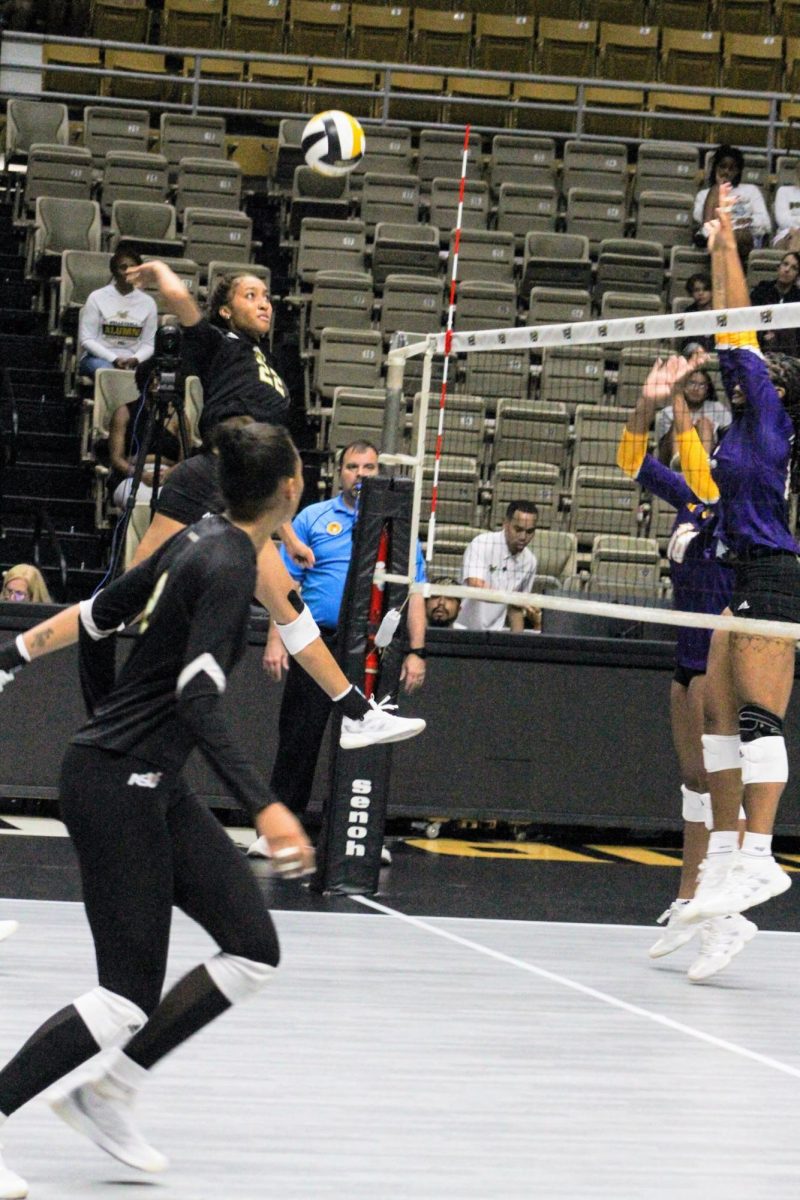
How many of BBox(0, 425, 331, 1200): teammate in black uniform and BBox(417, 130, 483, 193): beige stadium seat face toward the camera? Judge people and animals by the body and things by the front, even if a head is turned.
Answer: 1

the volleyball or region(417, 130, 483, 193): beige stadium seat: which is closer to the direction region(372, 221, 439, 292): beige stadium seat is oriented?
the volleyball

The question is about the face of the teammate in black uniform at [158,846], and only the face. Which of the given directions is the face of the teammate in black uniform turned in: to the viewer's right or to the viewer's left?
to the viewer's right

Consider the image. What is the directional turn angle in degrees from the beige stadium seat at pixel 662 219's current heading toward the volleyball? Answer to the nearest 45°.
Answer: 0° — it already faces it

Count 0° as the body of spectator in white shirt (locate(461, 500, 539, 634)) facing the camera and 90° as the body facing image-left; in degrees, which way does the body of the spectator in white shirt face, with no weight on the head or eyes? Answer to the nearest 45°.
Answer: approximately 315°

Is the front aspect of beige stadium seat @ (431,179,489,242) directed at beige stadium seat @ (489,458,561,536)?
yes
